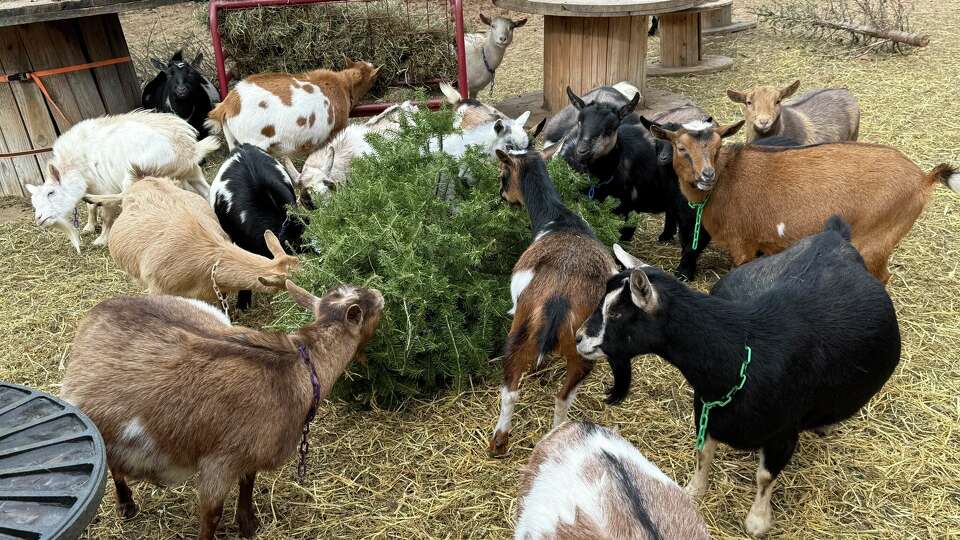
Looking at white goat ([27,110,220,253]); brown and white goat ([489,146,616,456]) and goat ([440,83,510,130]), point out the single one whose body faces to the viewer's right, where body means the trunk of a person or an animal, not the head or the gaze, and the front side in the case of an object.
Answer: the goat

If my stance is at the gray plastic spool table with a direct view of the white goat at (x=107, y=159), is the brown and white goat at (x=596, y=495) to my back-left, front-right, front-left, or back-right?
back-right

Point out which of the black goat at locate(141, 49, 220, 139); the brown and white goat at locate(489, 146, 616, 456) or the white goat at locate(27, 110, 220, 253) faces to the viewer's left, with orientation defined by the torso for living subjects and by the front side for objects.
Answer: the white goat

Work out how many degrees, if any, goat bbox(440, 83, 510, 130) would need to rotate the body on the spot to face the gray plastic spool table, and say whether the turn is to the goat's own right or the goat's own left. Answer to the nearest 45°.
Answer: approximately 90° to the goat's own right

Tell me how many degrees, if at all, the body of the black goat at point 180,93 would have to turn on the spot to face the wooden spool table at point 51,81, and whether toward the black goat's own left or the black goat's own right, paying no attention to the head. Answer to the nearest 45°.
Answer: approximately 90° to the black goat's own right

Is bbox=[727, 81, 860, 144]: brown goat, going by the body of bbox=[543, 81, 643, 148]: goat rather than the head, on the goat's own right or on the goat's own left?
on the goat's own left

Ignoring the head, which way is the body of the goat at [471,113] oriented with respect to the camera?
to the viewer's right

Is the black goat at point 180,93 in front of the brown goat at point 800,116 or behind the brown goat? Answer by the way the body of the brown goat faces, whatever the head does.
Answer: in front

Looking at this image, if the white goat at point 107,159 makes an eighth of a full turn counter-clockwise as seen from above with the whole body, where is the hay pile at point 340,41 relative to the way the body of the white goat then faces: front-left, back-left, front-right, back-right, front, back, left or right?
back

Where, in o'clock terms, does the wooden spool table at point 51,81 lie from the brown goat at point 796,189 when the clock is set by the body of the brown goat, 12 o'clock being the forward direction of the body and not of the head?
The wooden spool table is roughly at 12 o'clock from the brown goat.

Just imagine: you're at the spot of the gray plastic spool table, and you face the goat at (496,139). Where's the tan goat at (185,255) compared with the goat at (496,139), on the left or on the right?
left

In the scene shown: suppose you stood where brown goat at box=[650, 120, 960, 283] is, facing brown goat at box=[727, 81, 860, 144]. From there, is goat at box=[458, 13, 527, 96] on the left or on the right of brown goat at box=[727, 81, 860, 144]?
left

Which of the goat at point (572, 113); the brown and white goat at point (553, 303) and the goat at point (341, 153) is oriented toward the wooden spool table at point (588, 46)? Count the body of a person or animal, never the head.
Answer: the brown and white goat

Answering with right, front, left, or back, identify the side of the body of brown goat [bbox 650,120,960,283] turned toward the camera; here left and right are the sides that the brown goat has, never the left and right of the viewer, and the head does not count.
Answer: left

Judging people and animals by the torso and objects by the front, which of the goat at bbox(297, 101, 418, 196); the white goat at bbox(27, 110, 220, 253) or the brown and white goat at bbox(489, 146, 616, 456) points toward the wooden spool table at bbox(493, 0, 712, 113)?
the brown and white goat

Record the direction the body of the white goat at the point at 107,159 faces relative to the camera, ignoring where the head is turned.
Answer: to the viewer's left

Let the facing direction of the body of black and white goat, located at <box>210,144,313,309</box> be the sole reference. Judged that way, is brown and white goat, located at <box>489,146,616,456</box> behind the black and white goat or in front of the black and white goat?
in front

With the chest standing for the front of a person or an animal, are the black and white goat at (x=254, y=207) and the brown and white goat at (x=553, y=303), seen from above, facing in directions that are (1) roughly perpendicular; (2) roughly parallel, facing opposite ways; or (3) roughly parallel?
roughly perpendicular
